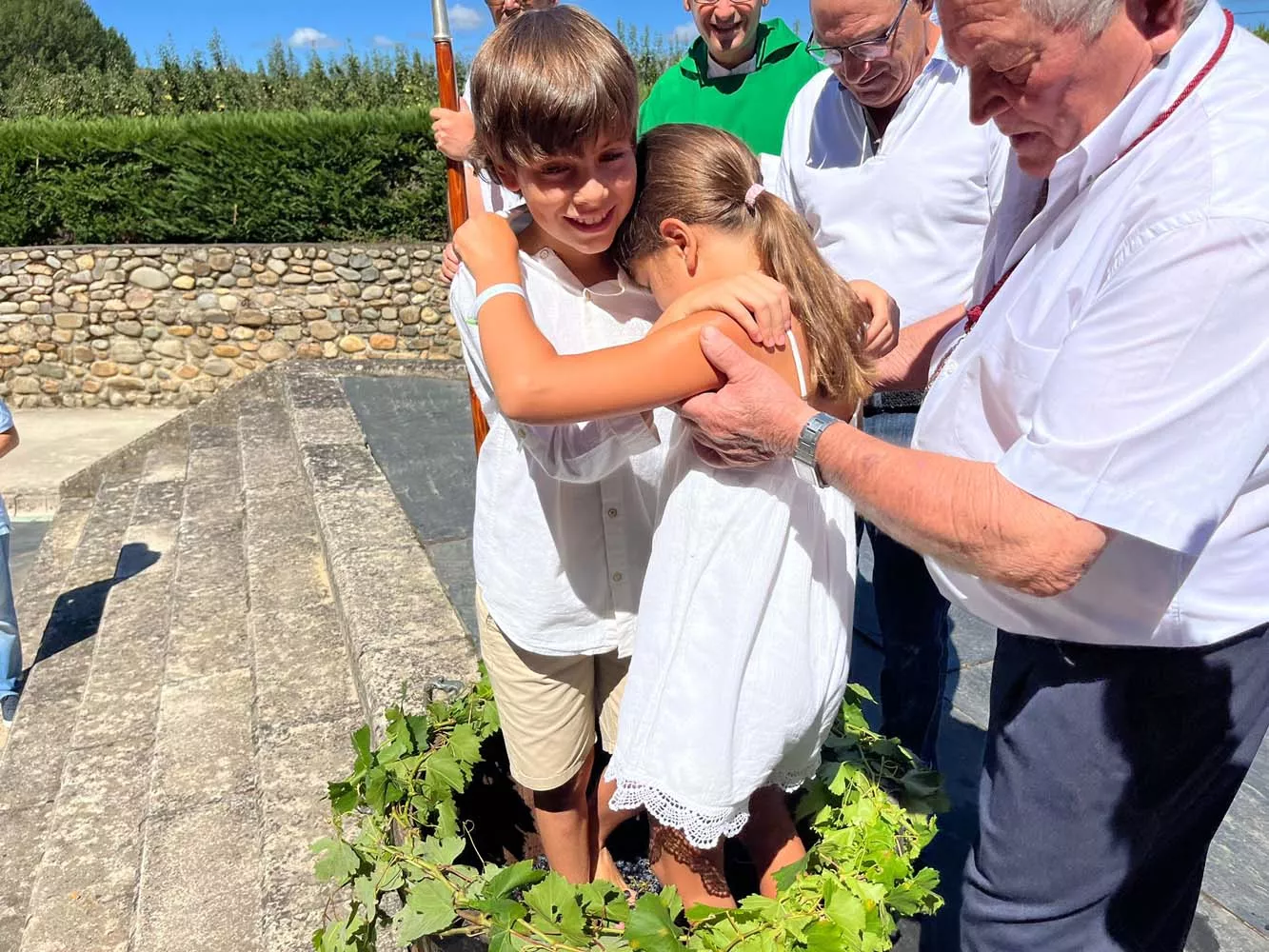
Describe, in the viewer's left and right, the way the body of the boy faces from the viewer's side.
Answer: facing the viewer and to the right of the viewer

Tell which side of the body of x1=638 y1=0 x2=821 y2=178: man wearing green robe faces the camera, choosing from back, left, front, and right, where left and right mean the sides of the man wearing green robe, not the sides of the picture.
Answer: front

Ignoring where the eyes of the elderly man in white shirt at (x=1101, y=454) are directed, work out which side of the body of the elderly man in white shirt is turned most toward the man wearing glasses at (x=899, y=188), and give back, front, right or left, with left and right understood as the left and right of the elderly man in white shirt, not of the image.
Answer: right

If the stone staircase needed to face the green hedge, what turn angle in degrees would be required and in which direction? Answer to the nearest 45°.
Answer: approximately 90° to its right

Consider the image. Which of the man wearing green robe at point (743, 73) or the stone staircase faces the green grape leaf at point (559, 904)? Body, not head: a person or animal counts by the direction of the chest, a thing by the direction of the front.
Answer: the man wearing green robe

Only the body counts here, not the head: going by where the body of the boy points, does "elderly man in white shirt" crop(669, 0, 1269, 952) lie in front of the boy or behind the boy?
in front

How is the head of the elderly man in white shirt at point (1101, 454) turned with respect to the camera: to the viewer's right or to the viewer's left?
to the viewer's left

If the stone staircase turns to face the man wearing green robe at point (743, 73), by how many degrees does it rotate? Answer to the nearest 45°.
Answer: approximately 180°

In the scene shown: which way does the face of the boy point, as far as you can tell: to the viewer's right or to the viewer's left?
to the viewer's right

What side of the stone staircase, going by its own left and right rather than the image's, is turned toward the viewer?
left

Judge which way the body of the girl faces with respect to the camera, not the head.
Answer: to the viewer's left

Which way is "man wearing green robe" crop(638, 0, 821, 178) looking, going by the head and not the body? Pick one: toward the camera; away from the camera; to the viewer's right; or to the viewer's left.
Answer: toward the camera

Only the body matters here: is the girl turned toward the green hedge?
no

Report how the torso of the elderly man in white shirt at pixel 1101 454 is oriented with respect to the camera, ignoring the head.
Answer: to the viewer's left
